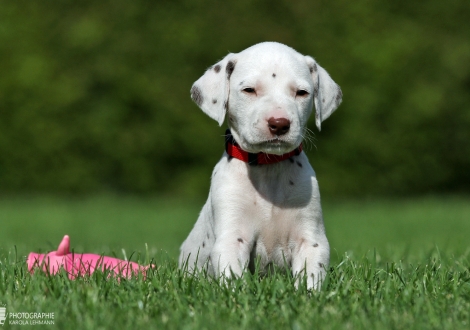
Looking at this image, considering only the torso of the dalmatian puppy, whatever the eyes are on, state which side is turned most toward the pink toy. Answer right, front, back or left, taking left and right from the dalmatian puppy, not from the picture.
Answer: right

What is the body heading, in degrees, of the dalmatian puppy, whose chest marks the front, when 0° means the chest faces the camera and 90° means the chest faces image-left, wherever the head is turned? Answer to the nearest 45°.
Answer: approximately 0°
